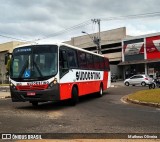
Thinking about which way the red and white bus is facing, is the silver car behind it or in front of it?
behind

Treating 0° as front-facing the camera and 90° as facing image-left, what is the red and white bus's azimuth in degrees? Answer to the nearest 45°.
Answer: approximately 45°
